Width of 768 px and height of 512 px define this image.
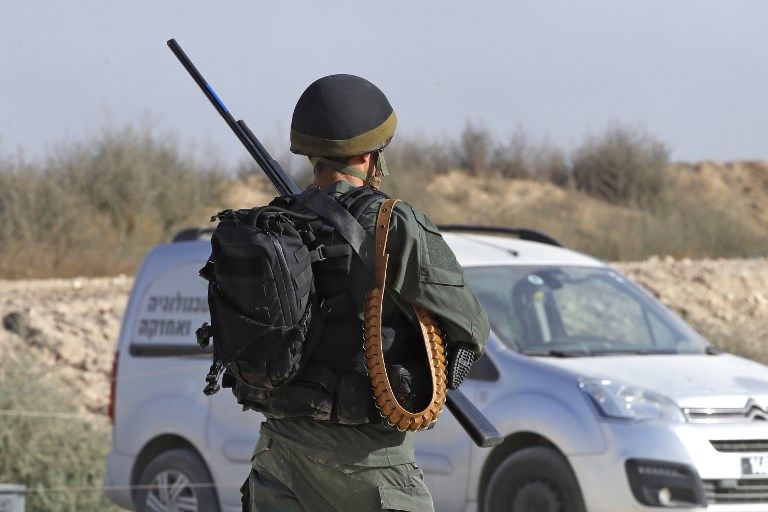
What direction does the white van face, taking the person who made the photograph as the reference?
facing the viewer and to the right of the viewer

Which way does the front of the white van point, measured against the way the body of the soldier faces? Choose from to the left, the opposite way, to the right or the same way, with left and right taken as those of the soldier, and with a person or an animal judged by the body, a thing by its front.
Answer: to the right

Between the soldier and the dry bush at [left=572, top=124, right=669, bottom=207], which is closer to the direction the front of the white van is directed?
the soldier

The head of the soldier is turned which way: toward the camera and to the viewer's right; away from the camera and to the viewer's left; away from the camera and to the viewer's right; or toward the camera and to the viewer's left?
away from the camera and to the viewer's right

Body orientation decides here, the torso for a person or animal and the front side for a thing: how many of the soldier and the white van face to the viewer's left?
0

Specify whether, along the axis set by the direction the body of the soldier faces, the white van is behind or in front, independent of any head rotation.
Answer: in front

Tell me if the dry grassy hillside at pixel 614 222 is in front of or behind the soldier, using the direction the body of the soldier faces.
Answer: in front

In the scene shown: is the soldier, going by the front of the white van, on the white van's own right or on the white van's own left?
on the white van's own right

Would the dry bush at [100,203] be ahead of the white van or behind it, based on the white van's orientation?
behind

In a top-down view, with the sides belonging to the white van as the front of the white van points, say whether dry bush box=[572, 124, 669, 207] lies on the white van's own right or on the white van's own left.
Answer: on the white van's own left

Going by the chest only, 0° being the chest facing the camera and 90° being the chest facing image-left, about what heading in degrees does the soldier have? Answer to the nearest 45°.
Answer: approximately 225°
